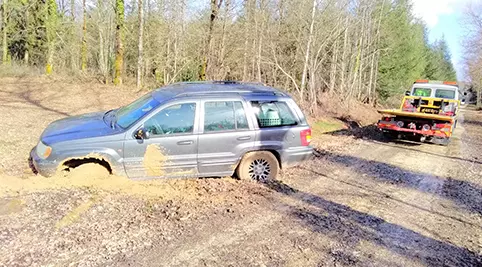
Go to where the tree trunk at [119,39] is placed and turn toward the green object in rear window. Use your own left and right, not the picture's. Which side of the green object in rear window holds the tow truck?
left

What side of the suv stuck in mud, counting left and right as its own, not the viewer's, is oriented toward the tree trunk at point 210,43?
right

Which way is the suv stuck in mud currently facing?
to the viewer's left

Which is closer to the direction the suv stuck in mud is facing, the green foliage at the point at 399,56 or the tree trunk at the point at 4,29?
the tree trunk

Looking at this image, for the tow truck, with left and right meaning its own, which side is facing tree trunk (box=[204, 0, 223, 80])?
left

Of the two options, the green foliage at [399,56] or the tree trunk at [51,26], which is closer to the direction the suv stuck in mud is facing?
the tree trunk

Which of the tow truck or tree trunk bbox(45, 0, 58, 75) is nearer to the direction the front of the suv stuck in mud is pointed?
the tree trunk

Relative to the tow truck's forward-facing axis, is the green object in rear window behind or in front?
behind

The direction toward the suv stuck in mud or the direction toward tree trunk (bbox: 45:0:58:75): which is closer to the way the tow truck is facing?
the tree trunk

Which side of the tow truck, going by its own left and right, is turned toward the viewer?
back

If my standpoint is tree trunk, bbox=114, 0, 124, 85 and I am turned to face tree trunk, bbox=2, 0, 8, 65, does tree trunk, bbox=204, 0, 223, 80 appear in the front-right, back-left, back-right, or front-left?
back-right

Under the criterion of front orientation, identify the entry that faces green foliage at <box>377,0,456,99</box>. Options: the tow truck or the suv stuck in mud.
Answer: the tow truck

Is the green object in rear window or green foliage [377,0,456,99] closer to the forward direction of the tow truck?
the green foliage

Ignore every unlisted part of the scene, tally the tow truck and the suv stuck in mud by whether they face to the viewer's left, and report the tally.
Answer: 1

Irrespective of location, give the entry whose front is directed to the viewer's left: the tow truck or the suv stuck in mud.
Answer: the suv stuck in mud
